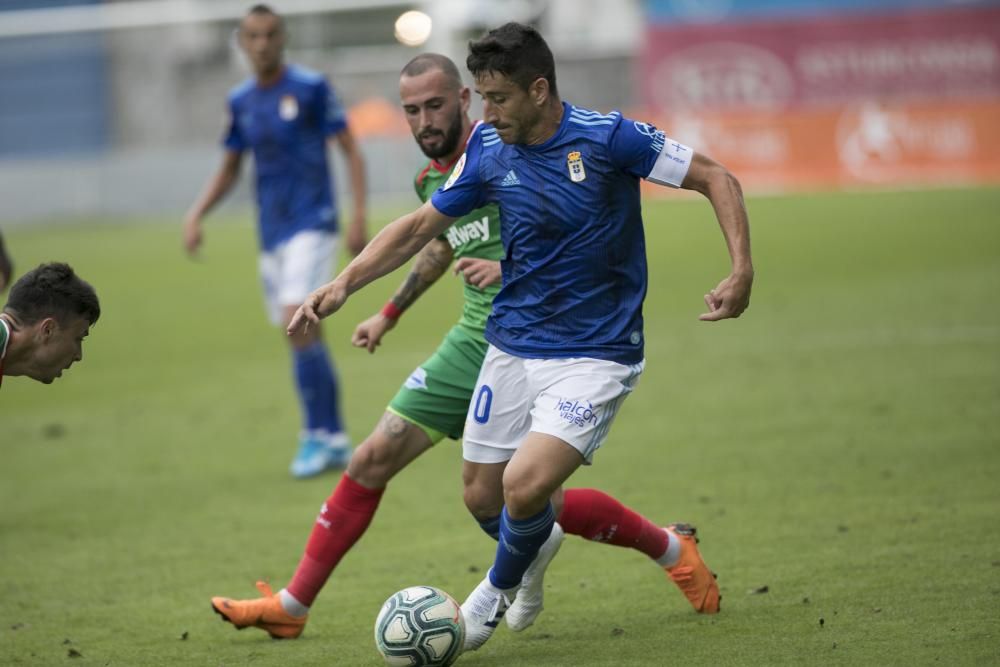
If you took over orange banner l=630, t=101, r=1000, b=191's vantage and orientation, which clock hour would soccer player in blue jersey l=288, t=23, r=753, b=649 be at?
The soccer player in blue jersey is roughly at 12 o'clock from the orange banner.

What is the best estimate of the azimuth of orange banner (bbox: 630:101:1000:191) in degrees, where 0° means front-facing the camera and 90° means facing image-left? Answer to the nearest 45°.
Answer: approximately 0°

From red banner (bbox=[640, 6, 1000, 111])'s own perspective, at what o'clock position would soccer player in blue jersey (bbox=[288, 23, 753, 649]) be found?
The soccer player in blue jersey is roughly at 12 o'clock from the red banner.
